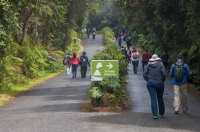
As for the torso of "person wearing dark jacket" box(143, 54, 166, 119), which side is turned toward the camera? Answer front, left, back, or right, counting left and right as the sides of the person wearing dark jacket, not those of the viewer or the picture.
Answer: back

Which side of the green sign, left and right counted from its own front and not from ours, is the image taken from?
front

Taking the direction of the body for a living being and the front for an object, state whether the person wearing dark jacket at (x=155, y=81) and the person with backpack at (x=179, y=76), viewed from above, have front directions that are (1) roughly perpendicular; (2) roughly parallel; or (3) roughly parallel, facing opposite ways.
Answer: roughly parallel

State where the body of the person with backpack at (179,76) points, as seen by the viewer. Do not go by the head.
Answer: away from the camera

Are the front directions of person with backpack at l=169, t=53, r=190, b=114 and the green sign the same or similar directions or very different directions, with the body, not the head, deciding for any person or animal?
very different directions

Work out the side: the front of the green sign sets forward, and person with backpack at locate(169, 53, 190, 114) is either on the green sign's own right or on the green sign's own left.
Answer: on the green sign's own left

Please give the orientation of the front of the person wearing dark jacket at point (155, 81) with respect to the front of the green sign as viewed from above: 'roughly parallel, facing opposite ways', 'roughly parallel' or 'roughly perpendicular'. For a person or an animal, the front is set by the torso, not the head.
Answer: roughly parallel, facing opposite ways
